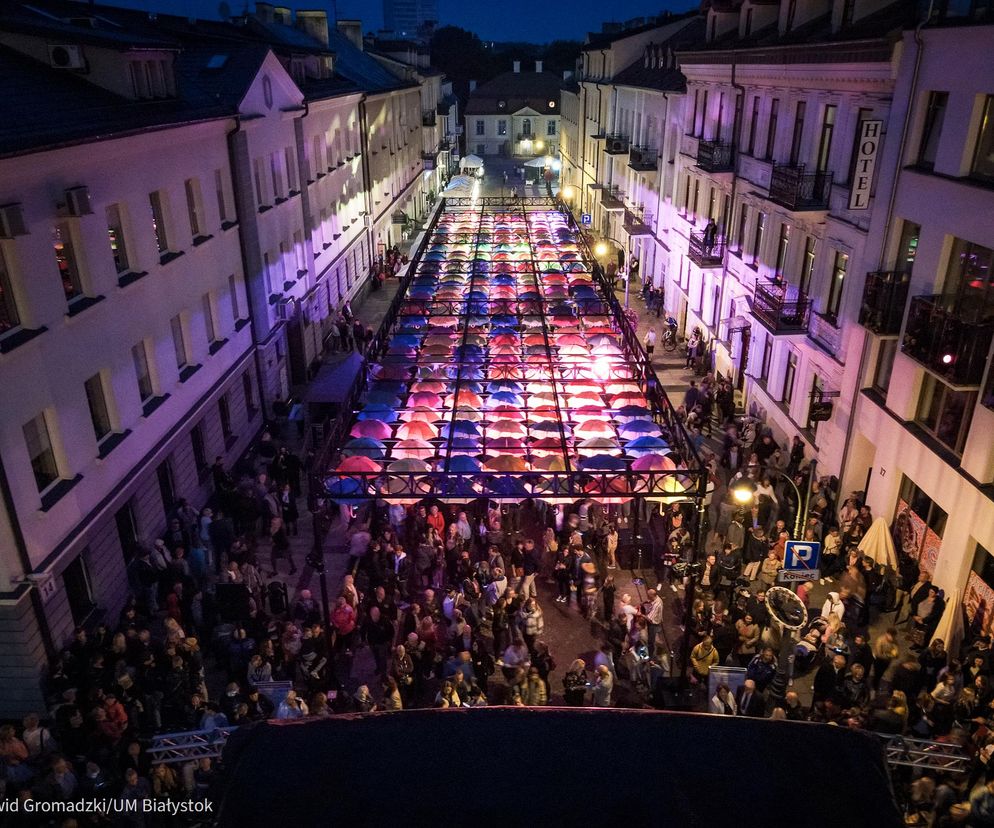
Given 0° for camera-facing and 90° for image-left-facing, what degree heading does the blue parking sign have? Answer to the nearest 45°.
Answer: approximately 0°

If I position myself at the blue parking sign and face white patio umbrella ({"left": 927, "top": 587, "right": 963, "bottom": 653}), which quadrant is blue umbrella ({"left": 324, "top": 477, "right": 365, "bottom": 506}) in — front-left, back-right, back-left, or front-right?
back-left

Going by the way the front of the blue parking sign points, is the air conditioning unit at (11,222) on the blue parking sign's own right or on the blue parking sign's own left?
on the blue parking sign's own right

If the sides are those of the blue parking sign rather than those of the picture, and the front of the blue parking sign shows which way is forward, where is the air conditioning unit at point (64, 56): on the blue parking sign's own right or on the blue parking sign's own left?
on the blue parking sign's own right

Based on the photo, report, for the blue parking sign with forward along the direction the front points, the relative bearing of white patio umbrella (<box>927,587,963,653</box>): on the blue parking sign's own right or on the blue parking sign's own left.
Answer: on the blue parking sign's own left

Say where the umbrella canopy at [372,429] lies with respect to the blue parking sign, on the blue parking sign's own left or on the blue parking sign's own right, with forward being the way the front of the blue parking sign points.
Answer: on the blue parking sign's own right

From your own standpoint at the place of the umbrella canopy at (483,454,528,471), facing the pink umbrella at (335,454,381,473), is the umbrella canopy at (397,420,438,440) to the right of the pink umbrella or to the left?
right

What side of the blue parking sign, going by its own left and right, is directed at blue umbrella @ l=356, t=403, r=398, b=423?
right

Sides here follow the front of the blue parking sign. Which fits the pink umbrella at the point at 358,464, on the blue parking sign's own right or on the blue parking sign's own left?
on the blue parking sign's own right

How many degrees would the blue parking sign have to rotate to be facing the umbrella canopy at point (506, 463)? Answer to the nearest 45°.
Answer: approximately 90° to its right

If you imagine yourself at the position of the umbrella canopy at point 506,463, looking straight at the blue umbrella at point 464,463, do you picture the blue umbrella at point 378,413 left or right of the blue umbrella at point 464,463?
right
